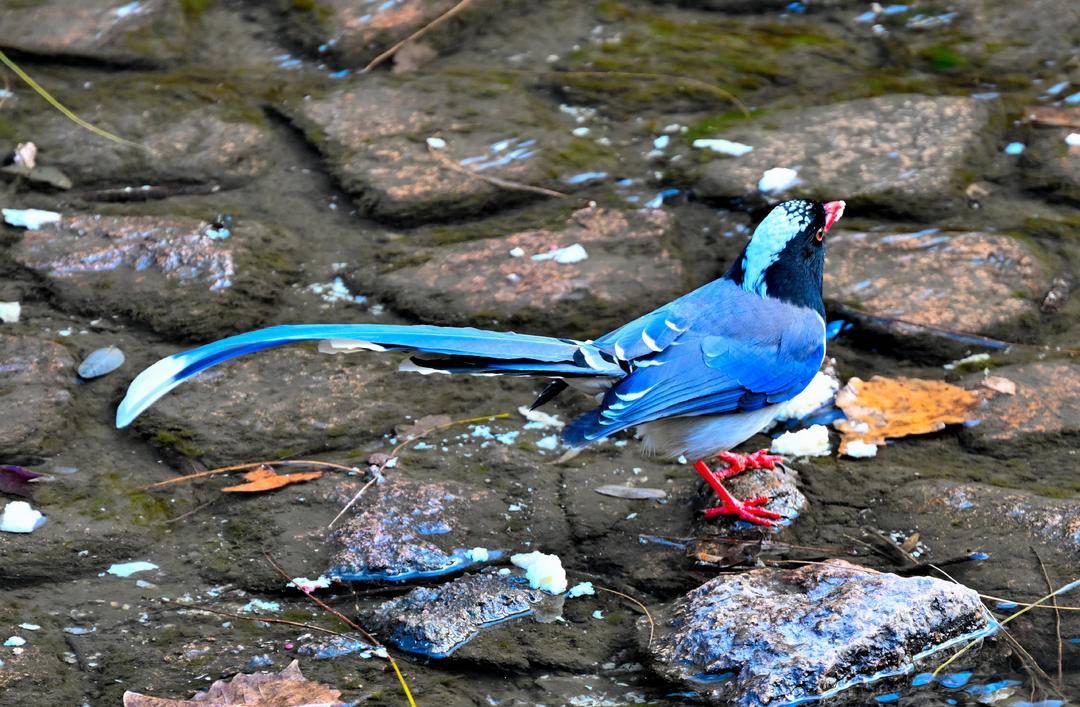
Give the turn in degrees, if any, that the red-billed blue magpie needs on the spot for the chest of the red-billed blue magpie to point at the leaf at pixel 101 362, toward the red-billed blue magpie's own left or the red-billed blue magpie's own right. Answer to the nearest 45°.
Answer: approximately 180°

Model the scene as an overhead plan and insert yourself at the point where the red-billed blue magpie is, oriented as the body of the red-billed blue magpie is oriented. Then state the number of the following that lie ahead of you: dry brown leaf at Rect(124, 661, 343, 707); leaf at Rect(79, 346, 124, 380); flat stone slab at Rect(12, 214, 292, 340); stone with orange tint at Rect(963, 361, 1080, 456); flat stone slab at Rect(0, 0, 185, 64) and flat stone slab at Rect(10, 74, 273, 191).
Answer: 1

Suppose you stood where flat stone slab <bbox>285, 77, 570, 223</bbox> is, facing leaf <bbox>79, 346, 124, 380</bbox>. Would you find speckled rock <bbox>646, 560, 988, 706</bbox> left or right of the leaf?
left

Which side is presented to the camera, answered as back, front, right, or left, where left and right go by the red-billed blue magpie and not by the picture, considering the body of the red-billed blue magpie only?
right

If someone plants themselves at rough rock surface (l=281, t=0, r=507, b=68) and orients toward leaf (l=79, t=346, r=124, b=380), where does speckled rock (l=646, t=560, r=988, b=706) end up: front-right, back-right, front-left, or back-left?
front-left

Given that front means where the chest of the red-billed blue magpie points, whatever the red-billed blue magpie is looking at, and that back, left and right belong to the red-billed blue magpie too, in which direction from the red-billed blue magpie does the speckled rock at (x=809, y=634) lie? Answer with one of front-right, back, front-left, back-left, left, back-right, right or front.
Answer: right

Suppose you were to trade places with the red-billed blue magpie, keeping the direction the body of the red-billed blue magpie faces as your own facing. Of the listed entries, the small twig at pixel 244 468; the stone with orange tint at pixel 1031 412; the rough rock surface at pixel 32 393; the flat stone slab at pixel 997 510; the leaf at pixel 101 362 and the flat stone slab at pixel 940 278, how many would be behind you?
3

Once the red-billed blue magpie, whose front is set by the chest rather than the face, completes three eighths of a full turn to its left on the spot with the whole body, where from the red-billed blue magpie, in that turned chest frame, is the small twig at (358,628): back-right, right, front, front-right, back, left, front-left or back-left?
left

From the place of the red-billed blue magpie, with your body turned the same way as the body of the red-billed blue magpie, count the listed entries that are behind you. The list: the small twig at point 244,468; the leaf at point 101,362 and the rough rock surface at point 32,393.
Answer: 3

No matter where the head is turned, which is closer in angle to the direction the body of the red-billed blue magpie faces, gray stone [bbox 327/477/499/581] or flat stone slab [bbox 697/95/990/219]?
the flat stone slab

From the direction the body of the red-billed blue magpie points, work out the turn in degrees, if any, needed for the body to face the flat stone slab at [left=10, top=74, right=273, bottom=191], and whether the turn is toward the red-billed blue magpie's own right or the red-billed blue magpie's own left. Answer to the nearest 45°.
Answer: approximately 135° to the red-billed blue magpie's own left

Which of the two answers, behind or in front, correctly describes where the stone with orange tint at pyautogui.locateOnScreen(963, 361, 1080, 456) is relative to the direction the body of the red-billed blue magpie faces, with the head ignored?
in front

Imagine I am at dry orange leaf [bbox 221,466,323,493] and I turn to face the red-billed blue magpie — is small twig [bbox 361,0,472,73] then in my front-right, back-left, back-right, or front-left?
front-left

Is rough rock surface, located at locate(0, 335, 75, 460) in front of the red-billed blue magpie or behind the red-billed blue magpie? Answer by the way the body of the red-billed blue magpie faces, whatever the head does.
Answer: behind

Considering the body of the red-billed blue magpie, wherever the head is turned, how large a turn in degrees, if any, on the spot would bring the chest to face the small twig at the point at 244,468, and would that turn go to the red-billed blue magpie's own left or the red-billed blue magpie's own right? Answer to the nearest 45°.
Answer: approximately 180°

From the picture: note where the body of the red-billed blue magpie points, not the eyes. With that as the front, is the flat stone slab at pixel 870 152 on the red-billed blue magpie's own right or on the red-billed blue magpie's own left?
on the red-billed blue magpie's own left
